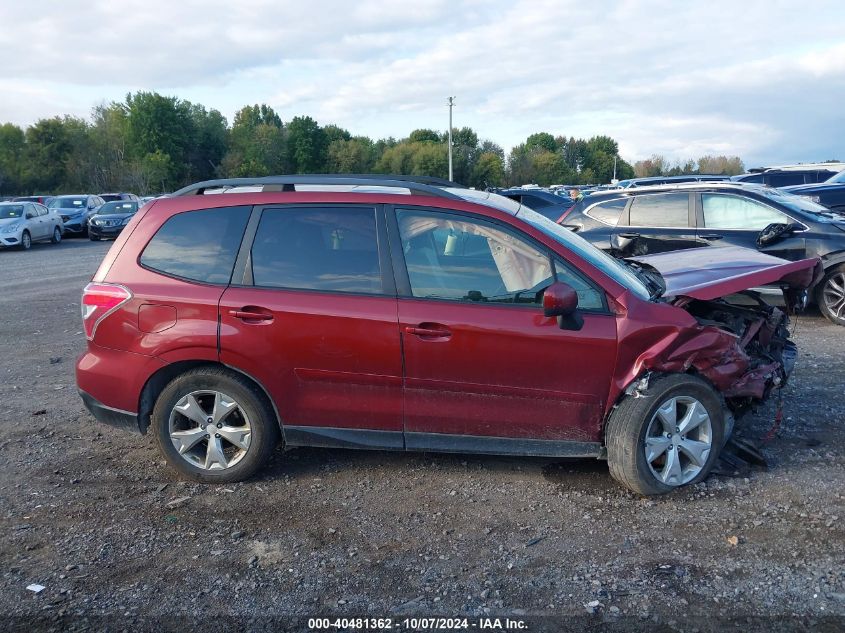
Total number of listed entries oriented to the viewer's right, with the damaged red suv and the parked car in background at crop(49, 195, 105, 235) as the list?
1

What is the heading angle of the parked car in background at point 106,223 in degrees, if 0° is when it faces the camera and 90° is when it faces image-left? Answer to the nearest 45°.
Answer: approximately 45°

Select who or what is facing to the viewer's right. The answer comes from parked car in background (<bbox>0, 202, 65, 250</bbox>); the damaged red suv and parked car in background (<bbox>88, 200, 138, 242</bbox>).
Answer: the damaged red suv

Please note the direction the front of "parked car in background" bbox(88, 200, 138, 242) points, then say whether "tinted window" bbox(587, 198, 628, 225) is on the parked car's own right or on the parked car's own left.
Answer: on the parked car's own left

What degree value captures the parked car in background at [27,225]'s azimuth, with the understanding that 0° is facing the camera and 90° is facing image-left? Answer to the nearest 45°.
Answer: approximately 45°

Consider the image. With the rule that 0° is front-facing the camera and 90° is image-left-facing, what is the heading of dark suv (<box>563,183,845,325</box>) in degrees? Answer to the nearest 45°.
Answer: approximately 315°

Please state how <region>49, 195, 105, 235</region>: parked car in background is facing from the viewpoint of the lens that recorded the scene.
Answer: facing the viewer and to the left of the viewer

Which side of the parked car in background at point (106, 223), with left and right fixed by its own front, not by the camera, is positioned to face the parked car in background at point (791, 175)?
left

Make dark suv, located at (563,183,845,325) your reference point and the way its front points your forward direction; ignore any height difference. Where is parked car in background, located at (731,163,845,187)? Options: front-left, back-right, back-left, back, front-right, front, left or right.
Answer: back-left

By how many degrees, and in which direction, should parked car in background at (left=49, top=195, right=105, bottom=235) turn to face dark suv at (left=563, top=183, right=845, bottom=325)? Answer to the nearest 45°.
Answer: approximately 45° to its left

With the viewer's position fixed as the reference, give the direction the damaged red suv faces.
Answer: facing to the right of the viewer

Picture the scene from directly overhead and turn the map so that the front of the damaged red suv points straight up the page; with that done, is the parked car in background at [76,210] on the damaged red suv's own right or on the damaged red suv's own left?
on the damaged red suv's own left
